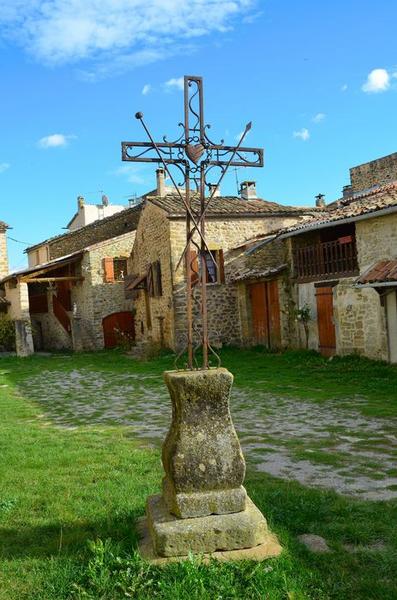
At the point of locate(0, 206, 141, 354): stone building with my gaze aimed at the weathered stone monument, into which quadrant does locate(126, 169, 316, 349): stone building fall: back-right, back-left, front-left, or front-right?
front-left

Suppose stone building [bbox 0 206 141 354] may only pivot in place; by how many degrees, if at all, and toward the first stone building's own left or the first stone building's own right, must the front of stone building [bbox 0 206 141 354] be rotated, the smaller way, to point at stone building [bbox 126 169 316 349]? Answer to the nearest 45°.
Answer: approximately 45° to the first stone building's own left

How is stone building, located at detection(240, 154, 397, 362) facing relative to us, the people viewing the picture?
facing the viewer and to the left of the viewer

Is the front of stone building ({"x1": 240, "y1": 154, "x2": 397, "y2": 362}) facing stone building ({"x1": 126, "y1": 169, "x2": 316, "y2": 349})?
no

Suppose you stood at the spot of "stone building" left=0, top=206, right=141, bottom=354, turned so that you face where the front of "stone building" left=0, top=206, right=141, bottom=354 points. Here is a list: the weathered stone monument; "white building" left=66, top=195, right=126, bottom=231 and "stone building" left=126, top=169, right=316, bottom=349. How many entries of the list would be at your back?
1

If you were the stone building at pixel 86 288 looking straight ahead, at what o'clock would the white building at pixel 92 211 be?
the white building at pixel 92 211 is roughly at 6 o'clock from the stone building at pixel 86 288.

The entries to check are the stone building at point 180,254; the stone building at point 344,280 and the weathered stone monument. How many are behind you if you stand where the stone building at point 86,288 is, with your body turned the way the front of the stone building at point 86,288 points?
0

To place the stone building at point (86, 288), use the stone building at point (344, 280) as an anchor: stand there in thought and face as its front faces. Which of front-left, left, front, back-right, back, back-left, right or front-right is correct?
right

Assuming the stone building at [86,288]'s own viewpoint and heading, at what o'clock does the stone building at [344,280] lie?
the stone building at [344,280] is roughly at 11 o'clock from the stone building at [86,288].

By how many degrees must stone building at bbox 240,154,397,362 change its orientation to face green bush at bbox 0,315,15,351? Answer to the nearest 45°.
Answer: approximately 90° to its right

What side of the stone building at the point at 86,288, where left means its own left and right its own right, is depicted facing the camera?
front

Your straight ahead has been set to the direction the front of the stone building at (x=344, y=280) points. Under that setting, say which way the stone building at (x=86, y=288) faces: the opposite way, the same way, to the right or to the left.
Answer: to the left

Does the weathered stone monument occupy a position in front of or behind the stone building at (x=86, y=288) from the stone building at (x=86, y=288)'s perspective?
in front

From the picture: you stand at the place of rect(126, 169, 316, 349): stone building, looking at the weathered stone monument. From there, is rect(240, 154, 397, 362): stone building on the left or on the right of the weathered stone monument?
left
